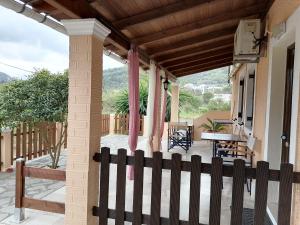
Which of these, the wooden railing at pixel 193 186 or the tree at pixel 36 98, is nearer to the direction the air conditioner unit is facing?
the tree

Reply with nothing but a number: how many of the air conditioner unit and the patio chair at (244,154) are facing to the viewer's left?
2

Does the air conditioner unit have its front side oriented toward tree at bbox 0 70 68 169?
yes

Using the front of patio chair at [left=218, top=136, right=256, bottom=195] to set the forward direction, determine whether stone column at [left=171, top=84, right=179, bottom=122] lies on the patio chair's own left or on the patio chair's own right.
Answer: on the patio chair's own right

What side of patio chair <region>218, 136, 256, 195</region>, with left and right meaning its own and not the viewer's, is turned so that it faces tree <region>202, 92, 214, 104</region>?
right

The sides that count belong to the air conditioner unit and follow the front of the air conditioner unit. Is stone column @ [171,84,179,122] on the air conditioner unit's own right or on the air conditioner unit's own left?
on the air conditioner unit's own right

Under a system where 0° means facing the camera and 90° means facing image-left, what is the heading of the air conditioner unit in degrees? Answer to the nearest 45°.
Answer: approximately 90°

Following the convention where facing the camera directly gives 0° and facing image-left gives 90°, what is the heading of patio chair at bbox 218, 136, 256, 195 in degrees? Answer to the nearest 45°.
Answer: approximately 90°
